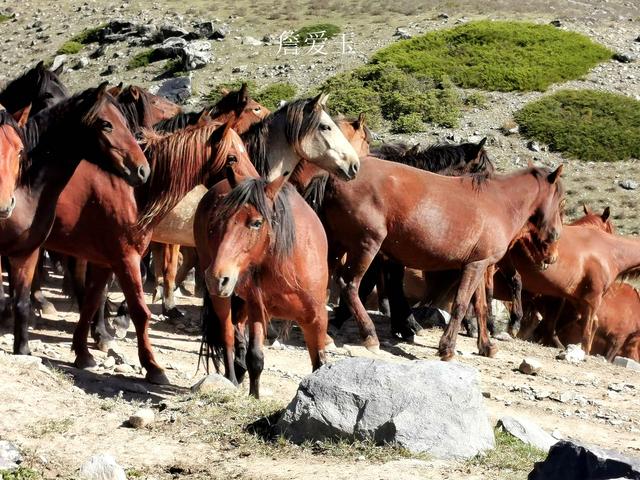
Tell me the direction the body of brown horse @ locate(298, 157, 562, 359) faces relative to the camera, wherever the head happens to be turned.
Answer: to the viewer's right

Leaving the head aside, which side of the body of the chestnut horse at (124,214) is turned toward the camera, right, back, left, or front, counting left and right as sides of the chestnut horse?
right

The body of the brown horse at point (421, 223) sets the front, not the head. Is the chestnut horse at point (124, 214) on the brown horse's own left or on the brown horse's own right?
on the brown horse's own right
